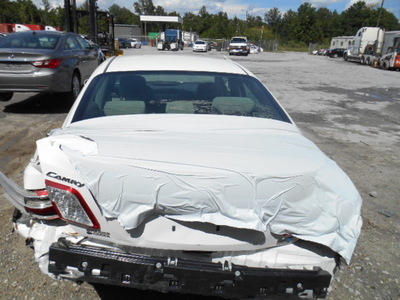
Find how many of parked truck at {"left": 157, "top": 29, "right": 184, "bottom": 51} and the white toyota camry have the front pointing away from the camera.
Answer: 1

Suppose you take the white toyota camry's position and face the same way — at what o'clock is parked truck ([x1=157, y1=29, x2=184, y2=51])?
The parked truck is roughly at 12 o'clock from the white toyota camry.

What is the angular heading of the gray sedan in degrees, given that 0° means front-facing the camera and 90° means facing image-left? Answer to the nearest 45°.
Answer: approximately 225°

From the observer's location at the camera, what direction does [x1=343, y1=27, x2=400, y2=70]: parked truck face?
facing away from the viewer and to the left of the viewer

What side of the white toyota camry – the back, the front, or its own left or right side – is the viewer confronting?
back

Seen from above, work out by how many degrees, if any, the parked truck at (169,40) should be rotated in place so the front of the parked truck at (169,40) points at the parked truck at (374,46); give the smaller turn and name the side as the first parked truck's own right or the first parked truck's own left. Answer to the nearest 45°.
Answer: approximately 90° to the first parked truck's own left

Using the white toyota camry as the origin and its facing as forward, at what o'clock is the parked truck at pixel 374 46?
The parked truck is roughly at 1 o'clock from the white toyota camry.

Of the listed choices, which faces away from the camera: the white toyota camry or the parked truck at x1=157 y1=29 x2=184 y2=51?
the white toyota camry

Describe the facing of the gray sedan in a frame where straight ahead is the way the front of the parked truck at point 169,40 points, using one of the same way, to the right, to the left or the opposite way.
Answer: the opposite way

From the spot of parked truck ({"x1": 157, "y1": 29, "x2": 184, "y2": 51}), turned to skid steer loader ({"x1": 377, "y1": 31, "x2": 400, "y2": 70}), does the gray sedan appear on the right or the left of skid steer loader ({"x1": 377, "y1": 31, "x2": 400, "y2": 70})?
right

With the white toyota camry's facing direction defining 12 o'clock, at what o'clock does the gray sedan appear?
The gray sedan is roughly at 11 o'clock from the white toyota camry.
